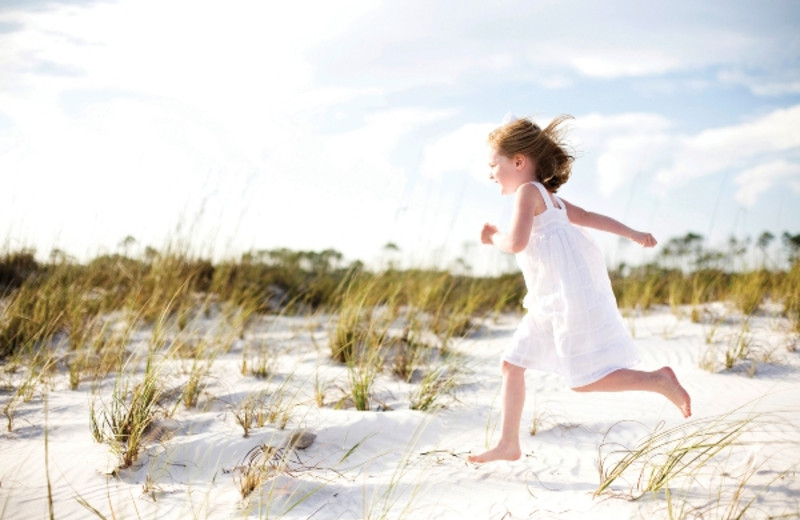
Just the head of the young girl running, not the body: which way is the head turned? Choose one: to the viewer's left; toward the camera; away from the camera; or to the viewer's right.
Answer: to the viewer's left

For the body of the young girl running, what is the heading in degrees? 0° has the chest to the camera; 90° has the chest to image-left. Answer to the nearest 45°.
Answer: approximately 90°
